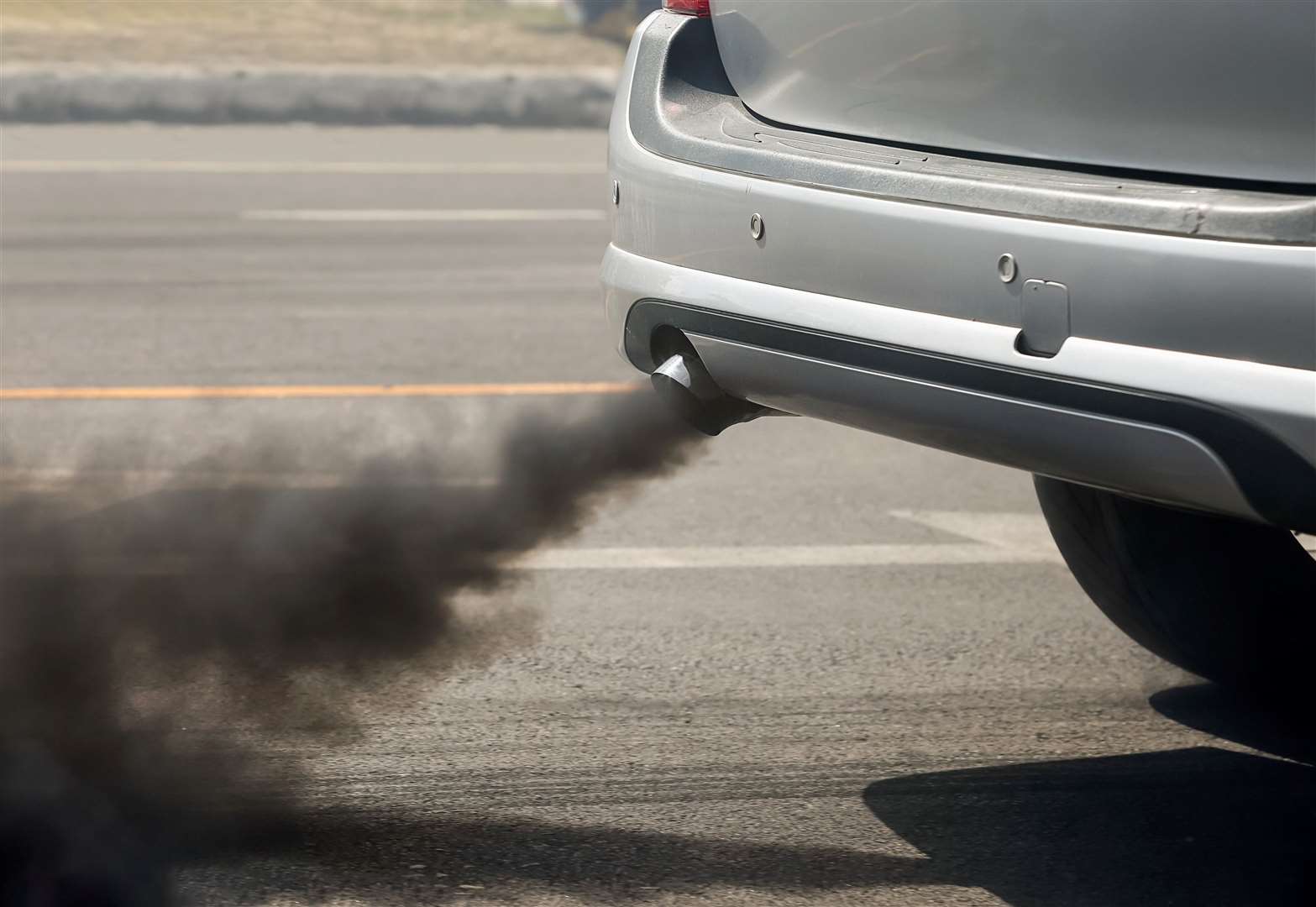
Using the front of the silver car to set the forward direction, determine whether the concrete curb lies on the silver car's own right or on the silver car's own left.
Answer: on the silver car's own left

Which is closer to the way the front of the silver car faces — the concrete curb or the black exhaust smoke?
the concrete curb

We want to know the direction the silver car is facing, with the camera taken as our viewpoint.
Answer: facing away from the viewer and to the right of the viewer
